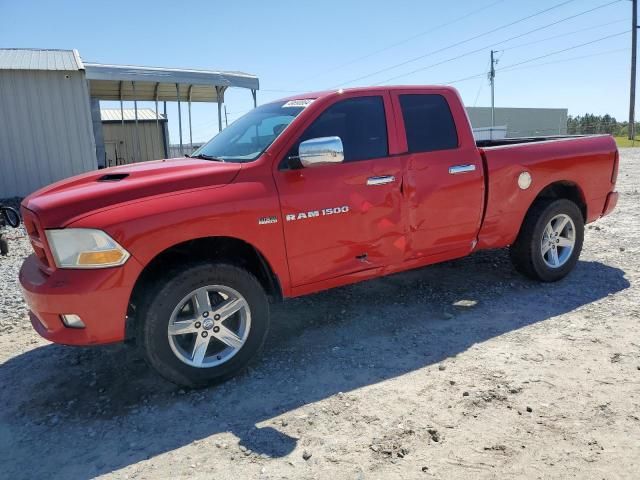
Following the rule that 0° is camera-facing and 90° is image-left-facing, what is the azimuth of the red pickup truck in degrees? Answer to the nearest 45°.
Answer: approximately 45°

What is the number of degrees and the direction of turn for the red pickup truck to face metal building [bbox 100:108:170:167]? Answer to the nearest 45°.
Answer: approximately 135° to its right

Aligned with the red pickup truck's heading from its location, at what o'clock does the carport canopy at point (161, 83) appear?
The carport canopy is roughly at 4 o'clock from the red pickup truck.

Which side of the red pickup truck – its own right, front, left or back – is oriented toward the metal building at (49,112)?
right

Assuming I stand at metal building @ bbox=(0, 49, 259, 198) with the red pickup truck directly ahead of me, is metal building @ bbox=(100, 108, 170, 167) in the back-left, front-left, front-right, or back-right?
back-left
